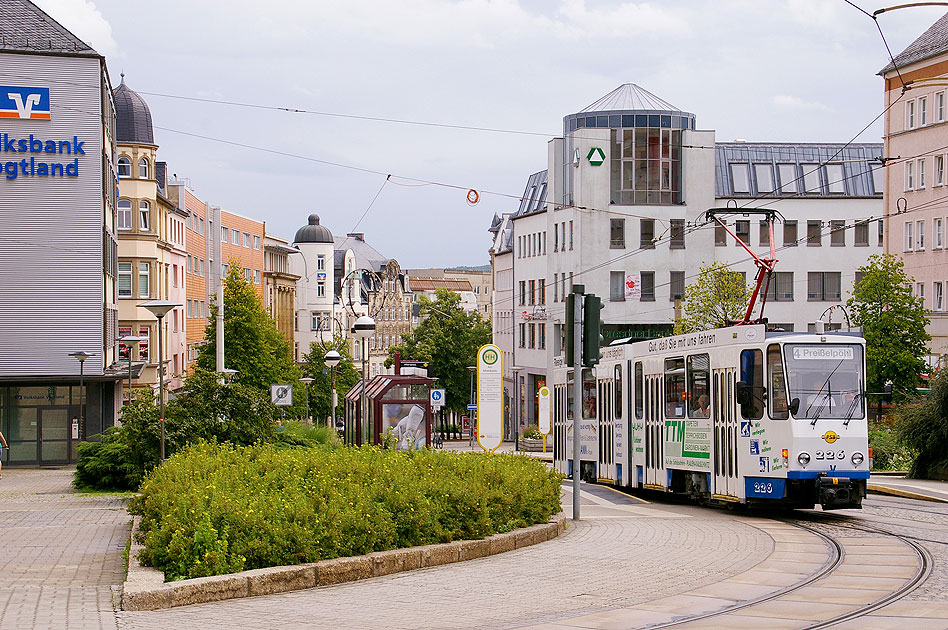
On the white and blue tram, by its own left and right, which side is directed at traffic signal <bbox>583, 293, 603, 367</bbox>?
right

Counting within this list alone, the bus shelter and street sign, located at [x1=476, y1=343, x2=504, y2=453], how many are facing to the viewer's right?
1

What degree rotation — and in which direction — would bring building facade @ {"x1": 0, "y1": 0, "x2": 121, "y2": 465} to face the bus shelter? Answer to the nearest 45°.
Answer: approximately 45° to its left

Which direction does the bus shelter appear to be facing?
to the viewer's right

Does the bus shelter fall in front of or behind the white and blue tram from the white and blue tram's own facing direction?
behind

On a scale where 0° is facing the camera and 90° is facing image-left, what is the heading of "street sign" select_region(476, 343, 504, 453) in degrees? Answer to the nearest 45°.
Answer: approximately 0°

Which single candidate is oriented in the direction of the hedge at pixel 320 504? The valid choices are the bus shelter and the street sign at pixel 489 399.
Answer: the street sign
